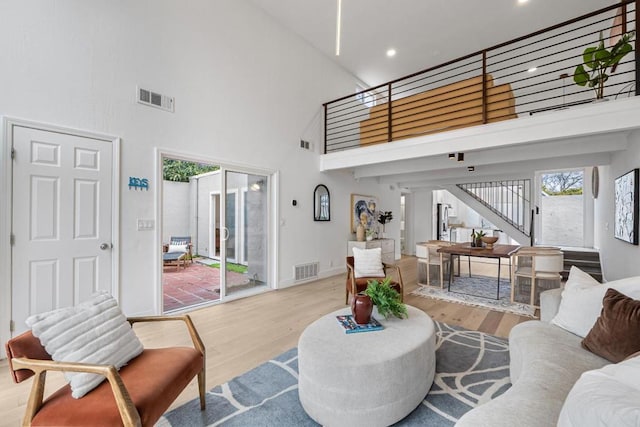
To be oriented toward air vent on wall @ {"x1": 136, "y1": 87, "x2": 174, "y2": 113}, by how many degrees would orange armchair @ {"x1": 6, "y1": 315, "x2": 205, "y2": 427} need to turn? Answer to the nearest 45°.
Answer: approximately 135° to its left

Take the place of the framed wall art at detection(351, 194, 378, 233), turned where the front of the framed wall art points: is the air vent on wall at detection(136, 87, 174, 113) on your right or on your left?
on your right

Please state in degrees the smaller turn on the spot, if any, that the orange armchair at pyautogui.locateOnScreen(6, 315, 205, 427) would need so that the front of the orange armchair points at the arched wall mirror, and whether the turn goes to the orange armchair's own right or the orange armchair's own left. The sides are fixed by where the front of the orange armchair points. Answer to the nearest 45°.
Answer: approximately 90° to the orange armchair's own left

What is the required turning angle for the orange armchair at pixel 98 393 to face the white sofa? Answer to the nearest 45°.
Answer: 0° — it already faces it

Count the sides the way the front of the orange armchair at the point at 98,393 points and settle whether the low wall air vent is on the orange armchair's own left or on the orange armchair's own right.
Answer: on the orange armchair's own left

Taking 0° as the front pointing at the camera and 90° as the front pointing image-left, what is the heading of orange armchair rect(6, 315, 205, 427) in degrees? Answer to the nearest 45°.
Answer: approximately 315°

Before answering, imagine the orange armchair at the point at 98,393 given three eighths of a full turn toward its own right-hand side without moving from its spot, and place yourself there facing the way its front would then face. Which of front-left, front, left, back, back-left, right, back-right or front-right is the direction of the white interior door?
right

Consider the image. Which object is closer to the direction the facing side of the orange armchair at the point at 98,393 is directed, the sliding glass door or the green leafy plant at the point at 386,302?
the green leafy plant

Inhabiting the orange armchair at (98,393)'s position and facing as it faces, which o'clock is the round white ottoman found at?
The round white ottoman is roughly at 11 o'clock from the orange armchair.

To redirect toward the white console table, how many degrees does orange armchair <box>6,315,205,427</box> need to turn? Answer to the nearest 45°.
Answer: approximately 90° to its left

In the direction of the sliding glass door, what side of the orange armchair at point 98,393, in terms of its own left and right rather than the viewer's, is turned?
left
